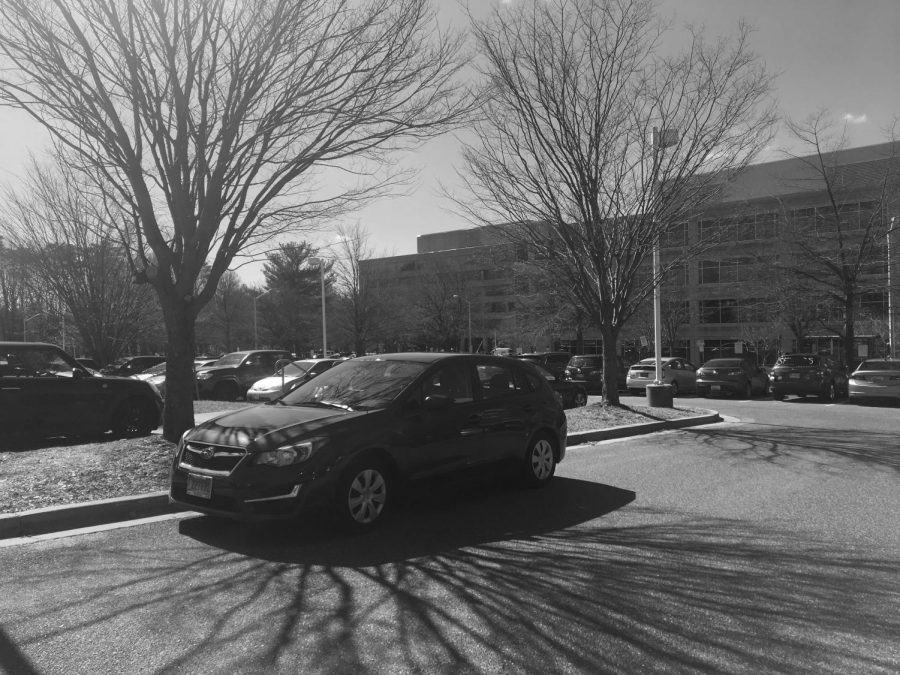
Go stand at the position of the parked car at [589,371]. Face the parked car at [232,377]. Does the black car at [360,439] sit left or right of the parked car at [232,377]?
left

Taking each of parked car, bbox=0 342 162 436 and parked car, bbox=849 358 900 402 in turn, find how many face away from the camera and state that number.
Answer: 1

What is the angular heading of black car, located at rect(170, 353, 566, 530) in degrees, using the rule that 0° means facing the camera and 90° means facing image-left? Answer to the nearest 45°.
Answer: approximately 45°

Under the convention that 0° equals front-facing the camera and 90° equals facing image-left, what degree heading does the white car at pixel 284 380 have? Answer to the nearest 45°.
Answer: approximately 45°

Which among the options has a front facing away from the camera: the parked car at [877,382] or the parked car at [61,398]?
the parked car at [877,382]

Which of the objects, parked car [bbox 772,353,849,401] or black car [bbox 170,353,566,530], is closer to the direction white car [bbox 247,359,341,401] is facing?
the black car

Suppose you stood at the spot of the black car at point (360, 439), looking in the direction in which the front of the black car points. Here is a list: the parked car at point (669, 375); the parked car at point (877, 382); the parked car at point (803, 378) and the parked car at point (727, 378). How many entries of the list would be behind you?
4

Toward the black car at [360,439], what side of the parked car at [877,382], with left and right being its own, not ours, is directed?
back

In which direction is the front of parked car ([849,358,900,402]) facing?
away from the camera

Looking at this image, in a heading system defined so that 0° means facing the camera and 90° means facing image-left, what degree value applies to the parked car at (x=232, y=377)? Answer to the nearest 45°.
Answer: approximately 45°

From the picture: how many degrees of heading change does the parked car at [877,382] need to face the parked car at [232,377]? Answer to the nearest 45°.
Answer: approximately 135° to its left
